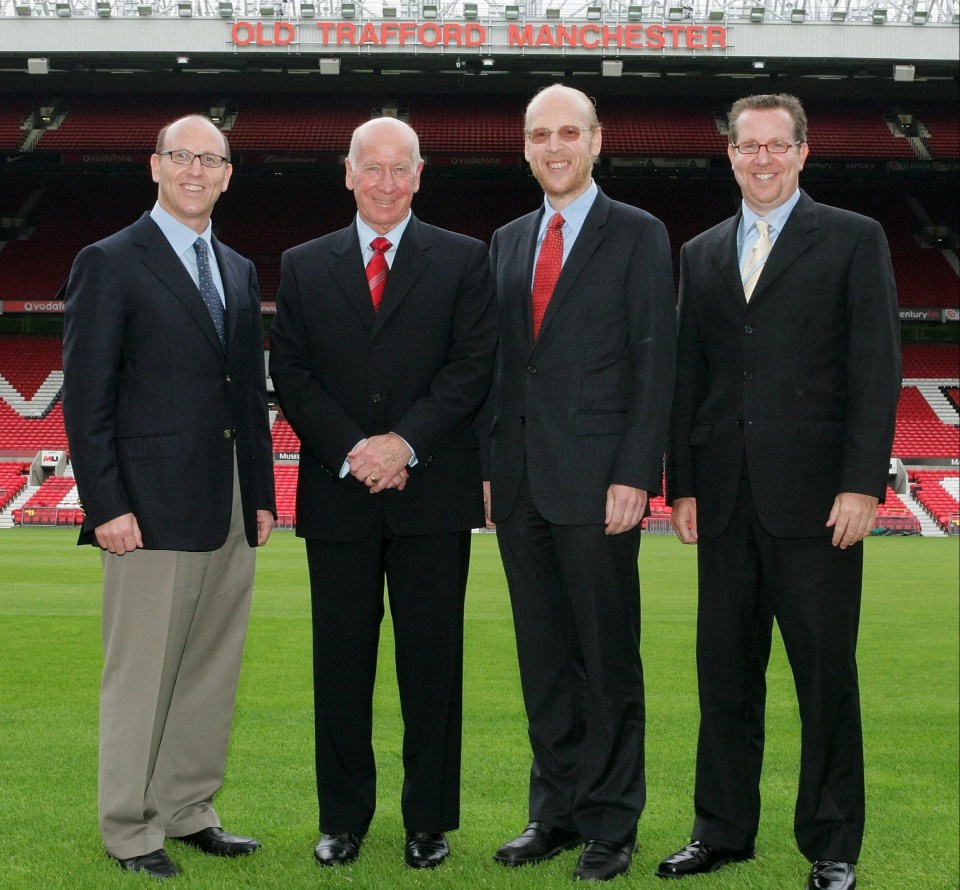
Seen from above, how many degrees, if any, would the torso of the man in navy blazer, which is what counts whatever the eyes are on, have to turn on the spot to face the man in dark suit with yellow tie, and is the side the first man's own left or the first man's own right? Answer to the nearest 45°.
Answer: approximately 45° to the first man's own left

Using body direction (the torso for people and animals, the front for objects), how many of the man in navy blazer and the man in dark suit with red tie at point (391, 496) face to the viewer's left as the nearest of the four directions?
0

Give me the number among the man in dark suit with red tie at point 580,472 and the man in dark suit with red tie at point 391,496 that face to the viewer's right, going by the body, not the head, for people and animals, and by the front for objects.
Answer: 0

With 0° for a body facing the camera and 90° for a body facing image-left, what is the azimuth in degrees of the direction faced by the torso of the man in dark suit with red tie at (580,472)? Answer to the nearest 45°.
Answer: approximately 45°

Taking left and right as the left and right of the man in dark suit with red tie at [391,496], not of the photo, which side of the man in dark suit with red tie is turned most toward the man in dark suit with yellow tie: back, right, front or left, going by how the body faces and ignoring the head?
left
